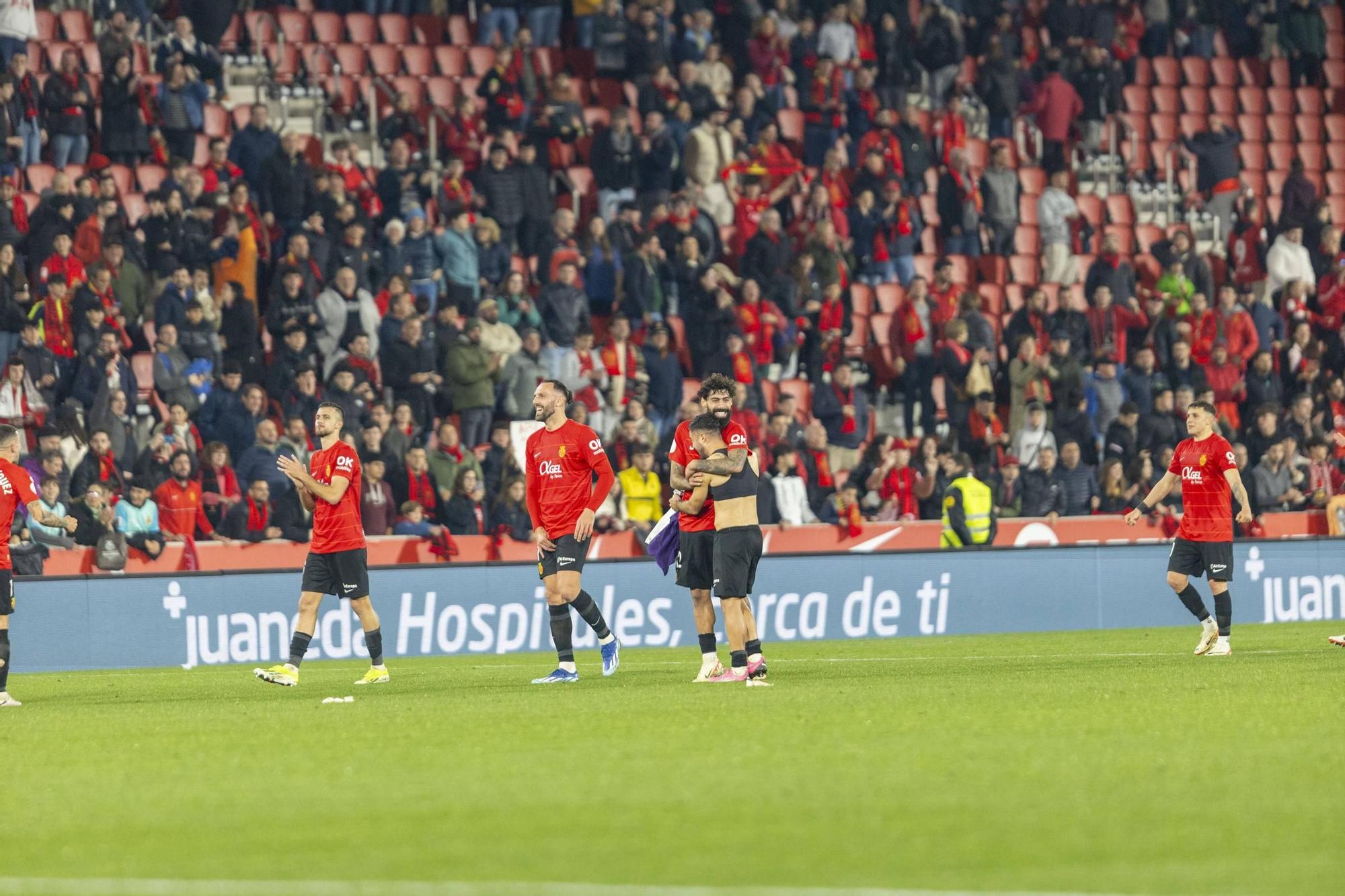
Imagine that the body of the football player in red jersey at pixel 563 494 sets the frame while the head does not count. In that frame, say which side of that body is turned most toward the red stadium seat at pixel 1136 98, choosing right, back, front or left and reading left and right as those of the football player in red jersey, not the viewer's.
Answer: back

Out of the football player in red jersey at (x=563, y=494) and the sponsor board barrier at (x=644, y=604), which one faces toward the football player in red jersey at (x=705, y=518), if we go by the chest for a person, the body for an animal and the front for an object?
the sponsor board barrier

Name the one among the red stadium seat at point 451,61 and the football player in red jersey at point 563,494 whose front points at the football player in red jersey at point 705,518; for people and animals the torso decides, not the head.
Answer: the red stadium seat

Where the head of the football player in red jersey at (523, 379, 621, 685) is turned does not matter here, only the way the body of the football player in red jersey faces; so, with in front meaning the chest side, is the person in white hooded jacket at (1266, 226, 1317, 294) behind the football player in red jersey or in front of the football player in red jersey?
behind

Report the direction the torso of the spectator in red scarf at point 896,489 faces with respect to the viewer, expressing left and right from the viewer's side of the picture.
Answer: facing the viewer

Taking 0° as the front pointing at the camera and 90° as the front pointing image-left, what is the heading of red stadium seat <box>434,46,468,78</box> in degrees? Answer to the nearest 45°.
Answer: approximately 0°

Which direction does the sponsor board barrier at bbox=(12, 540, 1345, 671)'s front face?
toward the camera

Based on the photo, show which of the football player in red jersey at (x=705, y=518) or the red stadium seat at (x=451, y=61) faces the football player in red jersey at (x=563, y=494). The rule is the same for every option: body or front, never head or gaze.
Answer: the red stadium seat

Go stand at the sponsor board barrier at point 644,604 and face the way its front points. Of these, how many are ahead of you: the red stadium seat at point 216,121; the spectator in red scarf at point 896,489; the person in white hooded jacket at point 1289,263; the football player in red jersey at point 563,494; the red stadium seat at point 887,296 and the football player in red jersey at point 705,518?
2

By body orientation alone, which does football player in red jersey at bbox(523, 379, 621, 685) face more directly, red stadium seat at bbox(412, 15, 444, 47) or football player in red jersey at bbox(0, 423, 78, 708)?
the football player in red jersey

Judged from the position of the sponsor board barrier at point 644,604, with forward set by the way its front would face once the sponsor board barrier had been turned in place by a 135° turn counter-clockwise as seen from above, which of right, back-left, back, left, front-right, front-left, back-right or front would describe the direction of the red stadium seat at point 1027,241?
front

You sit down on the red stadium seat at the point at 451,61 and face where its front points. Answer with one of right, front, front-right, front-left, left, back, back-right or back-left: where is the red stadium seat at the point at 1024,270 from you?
left

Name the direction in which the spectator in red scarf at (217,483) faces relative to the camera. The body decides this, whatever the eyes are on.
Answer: toward the camera
